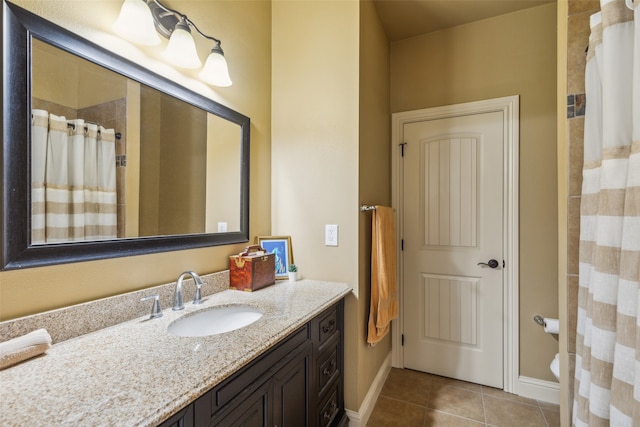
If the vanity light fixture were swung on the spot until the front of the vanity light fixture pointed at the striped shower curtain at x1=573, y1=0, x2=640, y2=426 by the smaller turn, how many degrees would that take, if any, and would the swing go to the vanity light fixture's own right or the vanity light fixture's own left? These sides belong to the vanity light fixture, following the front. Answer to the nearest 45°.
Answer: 0° — it already faces it

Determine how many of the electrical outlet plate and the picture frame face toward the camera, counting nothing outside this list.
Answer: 2

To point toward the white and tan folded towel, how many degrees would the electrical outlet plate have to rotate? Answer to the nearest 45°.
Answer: approximately 45° to its right

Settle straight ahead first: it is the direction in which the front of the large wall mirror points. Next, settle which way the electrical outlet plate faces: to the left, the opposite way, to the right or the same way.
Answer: to the right

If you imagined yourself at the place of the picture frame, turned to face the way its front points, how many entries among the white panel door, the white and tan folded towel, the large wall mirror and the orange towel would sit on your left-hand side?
2
